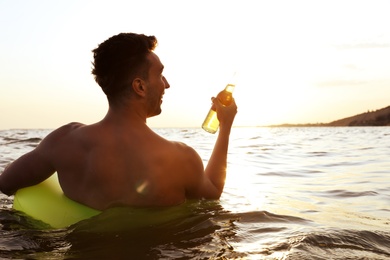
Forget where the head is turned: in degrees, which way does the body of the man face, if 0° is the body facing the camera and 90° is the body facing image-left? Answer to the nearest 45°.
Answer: approximately 180°
